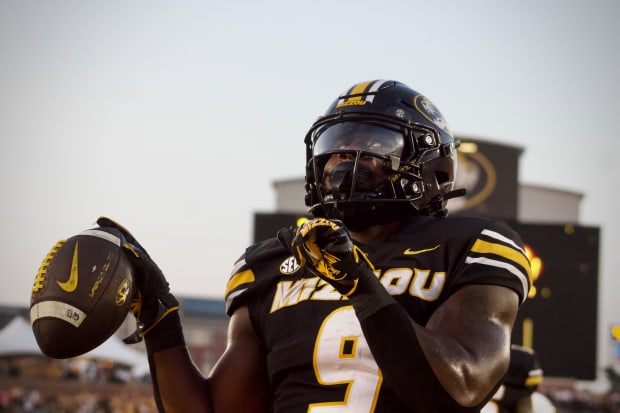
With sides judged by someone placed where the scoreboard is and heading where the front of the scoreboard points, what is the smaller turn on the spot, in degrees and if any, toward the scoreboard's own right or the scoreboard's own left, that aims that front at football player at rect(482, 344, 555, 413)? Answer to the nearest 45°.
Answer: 0° — it already faces them

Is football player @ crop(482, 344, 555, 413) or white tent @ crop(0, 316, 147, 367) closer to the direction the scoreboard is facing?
the football player

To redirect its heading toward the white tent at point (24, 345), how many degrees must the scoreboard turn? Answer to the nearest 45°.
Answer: approximately 135° to its right

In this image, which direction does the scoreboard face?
toward the camera

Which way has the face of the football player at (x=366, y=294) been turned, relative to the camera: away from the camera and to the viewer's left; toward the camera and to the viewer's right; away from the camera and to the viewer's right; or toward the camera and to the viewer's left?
toward the camera and to the viewer's left

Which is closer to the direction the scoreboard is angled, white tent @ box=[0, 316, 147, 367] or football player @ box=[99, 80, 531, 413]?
the football player

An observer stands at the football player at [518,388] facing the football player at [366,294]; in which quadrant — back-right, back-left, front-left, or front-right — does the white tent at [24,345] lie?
back-right

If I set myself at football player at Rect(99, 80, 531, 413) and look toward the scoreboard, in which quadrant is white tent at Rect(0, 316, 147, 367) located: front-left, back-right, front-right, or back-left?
front-left

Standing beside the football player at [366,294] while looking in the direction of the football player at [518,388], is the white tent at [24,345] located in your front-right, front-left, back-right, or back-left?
front-left

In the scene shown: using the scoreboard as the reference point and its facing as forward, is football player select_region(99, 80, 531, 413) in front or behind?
in front
